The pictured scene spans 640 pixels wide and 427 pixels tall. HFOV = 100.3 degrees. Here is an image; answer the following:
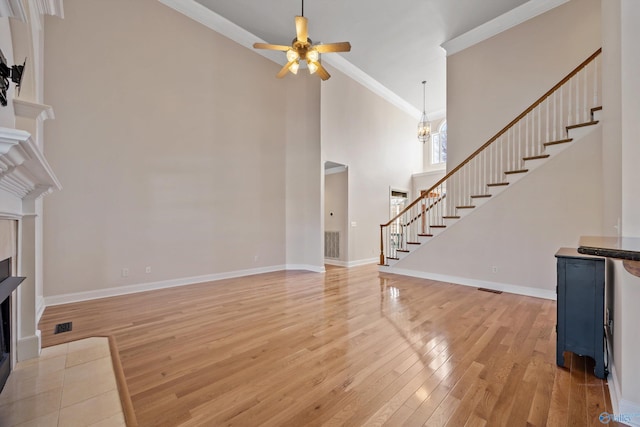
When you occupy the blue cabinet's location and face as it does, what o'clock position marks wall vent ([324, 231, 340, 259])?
The wall vent is roughly at 1 o'clock from the blue cabinet.

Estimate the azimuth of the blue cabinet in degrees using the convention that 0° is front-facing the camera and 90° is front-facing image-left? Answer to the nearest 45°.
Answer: approximately 90°
